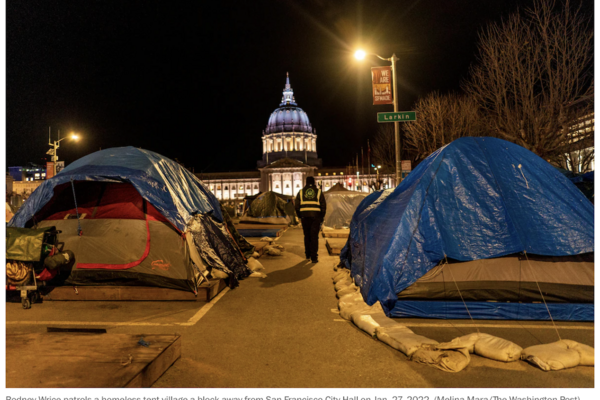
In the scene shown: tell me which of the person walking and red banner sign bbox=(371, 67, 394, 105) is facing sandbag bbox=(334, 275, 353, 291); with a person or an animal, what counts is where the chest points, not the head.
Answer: the red banner sign

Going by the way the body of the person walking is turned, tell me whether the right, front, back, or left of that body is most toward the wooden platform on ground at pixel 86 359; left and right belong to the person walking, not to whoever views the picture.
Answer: back

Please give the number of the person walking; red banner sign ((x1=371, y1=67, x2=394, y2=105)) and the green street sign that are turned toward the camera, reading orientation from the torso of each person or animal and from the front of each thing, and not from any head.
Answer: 2

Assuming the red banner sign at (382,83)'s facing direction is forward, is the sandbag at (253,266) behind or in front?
in front

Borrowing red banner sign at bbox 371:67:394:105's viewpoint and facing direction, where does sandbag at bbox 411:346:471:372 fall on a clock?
The sandbag is roughly at 12 o'clock from the red banner sign.

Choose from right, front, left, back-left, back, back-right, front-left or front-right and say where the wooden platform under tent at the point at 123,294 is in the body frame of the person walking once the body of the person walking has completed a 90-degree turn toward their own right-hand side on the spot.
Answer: back-right

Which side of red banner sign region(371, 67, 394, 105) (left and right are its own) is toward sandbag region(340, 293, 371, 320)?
front

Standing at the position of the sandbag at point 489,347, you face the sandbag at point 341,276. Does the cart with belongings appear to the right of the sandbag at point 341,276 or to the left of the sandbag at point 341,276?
left

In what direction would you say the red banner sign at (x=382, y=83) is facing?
toward the camera

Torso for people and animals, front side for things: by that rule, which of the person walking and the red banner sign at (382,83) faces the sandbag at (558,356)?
the red banner sign

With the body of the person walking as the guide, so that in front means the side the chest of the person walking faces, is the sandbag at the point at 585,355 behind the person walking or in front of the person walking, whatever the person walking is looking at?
behind

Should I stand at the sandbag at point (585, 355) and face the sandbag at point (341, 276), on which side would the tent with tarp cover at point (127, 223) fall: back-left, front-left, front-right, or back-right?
front-left

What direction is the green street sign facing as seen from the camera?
toward the camera

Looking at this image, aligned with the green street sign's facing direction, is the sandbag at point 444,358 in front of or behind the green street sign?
in front

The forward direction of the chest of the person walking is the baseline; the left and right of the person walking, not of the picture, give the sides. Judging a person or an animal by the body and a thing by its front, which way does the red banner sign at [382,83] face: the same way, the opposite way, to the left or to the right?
the opposite way

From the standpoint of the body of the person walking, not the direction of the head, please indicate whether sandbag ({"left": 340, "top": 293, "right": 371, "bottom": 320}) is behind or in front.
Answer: behind

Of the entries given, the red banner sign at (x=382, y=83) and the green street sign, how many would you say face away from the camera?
0

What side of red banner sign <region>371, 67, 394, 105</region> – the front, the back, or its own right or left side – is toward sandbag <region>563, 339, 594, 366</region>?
front

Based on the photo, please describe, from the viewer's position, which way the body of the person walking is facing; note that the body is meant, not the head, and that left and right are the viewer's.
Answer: facing away from the viewer
